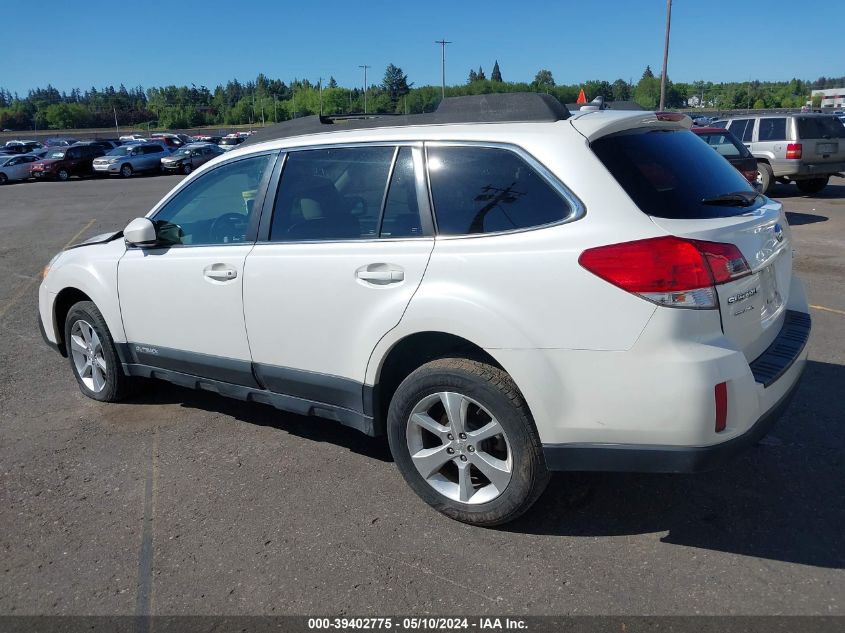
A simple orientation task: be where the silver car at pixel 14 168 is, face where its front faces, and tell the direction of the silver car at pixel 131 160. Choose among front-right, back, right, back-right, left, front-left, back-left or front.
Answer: back-left

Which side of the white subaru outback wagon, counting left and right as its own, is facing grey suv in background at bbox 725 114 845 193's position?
right

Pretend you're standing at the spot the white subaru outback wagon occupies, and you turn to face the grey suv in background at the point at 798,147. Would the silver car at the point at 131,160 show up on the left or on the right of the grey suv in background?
left

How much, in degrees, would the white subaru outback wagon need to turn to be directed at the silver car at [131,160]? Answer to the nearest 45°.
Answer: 0° — it already faces it

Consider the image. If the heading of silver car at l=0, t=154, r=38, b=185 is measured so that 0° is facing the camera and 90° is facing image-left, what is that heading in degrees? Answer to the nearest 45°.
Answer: approximately 45°

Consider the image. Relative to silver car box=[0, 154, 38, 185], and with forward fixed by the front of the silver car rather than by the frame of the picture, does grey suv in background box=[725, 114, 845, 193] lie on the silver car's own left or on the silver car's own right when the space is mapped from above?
on the silver car's own left

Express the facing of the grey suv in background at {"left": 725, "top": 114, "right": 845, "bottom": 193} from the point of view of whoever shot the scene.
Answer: facing away from the viewer and to the left of the viewer

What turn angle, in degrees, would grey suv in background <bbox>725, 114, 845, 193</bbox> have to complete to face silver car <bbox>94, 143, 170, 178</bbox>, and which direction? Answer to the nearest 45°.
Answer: approximately 45° to its left

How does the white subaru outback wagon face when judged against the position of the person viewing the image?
facing away from the viewer and to the left of the viewer

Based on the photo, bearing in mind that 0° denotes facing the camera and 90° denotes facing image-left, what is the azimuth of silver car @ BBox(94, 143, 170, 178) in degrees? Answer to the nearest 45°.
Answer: approximately 45°

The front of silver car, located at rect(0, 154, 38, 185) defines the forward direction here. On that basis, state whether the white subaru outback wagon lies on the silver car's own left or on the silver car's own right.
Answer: on the silver car's own left
